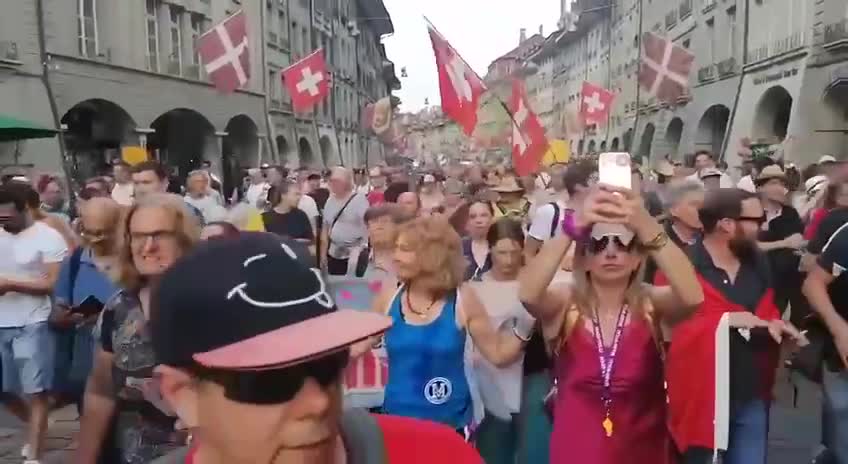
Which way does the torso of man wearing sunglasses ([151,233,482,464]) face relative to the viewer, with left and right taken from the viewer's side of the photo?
facing the viewer and to the right of the viewer

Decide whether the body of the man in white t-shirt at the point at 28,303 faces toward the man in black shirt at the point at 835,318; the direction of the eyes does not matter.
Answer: no

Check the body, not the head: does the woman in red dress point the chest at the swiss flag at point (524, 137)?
no

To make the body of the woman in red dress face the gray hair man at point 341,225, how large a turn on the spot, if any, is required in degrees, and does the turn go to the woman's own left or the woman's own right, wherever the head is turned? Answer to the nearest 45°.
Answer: approximately 135° to the woman's own right

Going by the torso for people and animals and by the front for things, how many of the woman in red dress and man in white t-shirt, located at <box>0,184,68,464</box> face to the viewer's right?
0

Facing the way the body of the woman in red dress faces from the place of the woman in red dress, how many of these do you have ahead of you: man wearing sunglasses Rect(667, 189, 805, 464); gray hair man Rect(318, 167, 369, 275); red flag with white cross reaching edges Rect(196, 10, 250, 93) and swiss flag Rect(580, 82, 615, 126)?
0

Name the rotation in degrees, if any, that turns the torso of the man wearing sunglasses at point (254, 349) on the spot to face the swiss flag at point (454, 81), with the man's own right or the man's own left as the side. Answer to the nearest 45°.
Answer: approximately 135° to the man's own left

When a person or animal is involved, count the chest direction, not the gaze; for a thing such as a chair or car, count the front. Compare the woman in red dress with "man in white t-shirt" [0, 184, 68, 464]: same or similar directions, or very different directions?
same or similar directions

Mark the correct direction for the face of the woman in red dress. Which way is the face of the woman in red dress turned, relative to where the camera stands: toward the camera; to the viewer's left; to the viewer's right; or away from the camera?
toward the camera

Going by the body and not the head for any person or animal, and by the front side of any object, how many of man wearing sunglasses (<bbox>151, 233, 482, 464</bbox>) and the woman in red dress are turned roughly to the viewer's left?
0

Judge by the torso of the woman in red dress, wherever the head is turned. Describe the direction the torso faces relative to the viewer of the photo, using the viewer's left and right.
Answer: facing the viewer

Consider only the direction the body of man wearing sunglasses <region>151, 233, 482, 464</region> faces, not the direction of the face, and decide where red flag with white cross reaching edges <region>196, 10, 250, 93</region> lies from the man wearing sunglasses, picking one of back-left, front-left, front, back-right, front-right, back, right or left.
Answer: back-left

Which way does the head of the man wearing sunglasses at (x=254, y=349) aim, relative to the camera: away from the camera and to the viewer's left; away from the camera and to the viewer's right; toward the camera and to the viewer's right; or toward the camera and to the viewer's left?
toward the camera and to the viewer's right

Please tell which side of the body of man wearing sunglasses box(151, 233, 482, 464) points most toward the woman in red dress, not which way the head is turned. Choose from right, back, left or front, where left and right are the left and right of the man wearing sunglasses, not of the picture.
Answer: left

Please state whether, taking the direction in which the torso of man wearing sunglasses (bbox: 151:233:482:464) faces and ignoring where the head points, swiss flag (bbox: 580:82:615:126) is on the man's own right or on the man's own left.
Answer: on the man's own left

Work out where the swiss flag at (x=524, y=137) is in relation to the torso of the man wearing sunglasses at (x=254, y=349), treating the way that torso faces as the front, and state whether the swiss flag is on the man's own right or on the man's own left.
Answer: on the man's own left

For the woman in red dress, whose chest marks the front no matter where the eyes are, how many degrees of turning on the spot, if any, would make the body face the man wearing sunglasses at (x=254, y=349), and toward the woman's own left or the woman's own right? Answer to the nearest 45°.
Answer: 0° — they already face them
